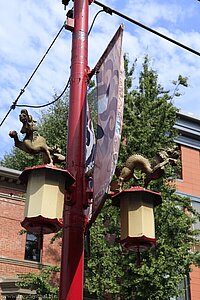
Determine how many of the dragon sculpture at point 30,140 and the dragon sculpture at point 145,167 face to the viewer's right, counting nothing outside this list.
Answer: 1

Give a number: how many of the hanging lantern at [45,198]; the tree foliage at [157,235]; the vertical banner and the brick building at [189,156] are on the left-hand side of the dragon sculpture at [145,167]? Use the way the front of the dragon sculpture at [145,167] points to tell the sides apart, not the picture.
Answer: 2

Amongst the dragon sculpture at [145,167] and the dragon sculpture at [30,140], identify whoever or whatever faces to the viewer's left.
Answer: the dragon sculpture at [30,140]

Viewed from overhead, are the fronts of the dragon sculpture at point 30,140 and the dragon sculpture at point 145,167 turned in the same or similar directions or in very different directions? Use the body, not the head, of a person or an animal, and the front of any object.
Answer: very different directions

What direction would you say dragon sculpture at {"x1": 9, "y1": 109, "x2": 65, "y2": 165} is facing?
to the viewer's left

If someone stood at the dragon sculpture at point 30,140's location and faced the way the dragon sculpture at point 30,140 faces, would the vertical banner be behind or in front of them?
behind

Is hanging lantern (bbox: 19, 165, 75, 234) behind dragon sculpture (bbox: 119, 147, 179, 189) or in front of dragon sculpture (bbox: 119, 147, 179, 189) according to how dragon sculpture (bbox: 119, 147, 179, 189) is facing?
behind

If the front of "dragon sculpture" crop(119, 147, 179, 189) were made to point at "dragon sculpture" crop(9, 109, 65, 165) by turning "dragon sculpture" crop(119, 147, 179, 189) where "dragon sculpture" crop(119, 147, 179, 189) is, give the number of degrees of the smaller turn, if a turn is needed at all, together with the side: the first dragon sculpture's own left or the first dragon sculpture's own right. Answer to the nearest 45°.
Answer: approximately 135° to the first dragon sculpture's own right

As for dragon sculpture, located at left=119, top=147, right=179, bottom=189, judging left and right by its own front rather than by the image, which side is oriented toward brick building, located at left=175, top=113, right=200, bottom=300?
left

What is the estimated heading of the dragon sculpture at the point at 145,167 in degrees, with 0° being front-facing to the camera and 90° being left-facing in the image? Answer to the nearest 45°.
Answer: approximately 270°

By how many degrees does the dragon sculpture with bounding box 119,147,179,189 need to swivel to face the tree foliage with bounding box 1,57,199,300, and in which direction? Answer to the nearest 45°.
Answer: approximately 90° to its left

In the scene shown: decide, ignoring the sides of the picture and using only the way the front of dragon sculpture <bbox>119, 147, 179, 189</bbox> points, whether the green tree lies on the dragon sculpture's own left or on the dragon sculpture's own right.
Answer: on the dragon sculpture's own left
